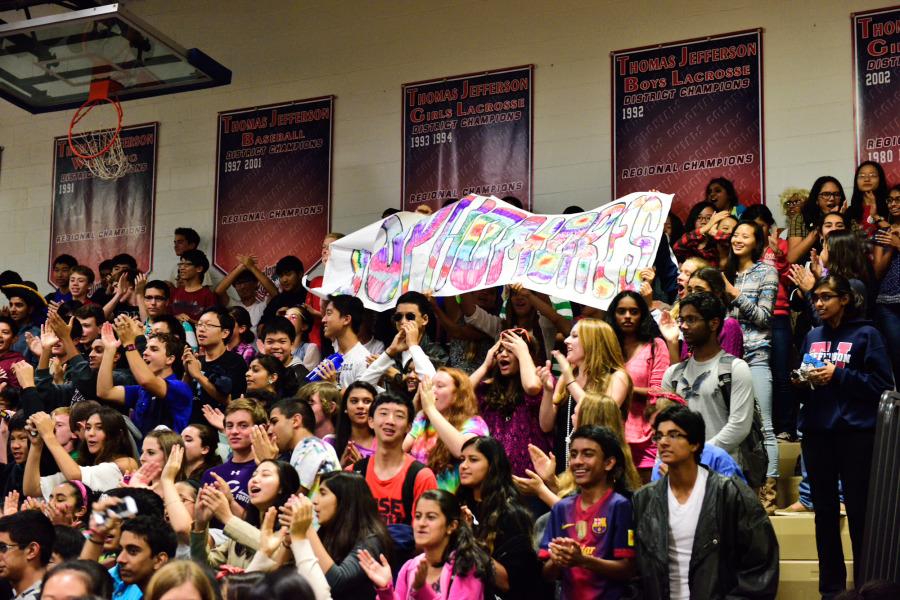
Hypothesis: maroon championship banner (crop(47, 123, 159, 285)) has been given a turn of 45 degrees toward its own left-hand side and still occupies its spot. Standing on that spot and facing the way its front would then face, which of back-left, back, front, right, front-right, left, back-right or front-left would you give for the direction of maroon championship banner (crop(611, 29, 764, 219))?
front

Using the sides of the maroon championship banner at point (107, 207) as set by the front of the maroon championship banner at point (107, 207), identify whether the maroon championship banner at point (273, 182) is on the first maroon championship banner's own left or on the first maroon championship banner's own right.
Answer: on the first maroon championship banner's own left

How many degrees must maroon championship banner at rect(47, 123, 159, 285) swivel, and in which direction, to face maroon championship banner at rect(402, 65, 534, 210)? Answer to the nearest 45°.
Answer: approximately 45° to its left

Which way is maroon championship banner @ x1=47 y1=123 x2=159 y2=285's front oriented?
toward the camera

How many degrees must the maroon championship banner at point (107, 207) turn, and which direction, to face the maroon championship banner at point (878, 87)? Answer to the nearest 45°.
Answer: approximately 45° to its left
